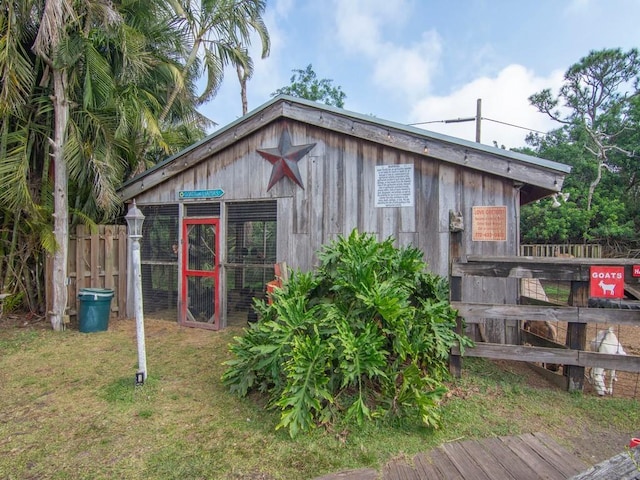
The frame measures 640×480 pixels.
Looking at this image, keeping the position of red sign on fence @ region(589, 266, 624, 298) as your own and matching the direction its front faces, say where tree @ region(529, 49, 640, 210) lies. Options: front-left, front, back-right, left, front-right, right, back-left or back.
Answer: back

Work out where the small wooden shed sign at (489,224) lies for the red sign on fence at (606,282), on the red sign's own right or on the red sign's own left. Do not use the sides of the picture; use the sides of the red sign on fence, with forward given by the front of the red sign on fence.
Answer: on the red sign's own right

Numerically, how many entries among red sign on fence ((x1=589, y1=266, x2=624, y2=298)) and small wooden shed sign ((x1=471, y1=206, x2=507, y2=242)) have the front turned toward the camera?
2

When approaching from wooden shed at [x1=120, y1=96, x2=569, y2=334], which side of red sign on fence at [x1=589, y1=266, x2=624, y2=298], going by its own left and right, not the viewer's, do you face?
right

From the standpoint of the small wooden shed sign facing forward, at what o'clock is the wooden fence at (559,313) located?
The wooden fence is roughly at 11 o'clock from the small wooden shed sign.

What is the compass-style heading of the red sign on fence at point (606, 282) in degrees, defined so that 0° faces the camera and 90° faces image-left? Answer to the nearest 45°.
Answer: approximately 0°

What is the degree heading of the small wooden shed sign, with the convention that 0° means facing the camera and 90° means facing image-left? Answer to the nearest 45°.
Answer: approximately 0°

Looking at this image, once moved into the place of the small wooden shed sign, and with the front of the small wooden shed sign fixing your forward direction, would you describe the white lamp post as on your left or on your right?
on your right
